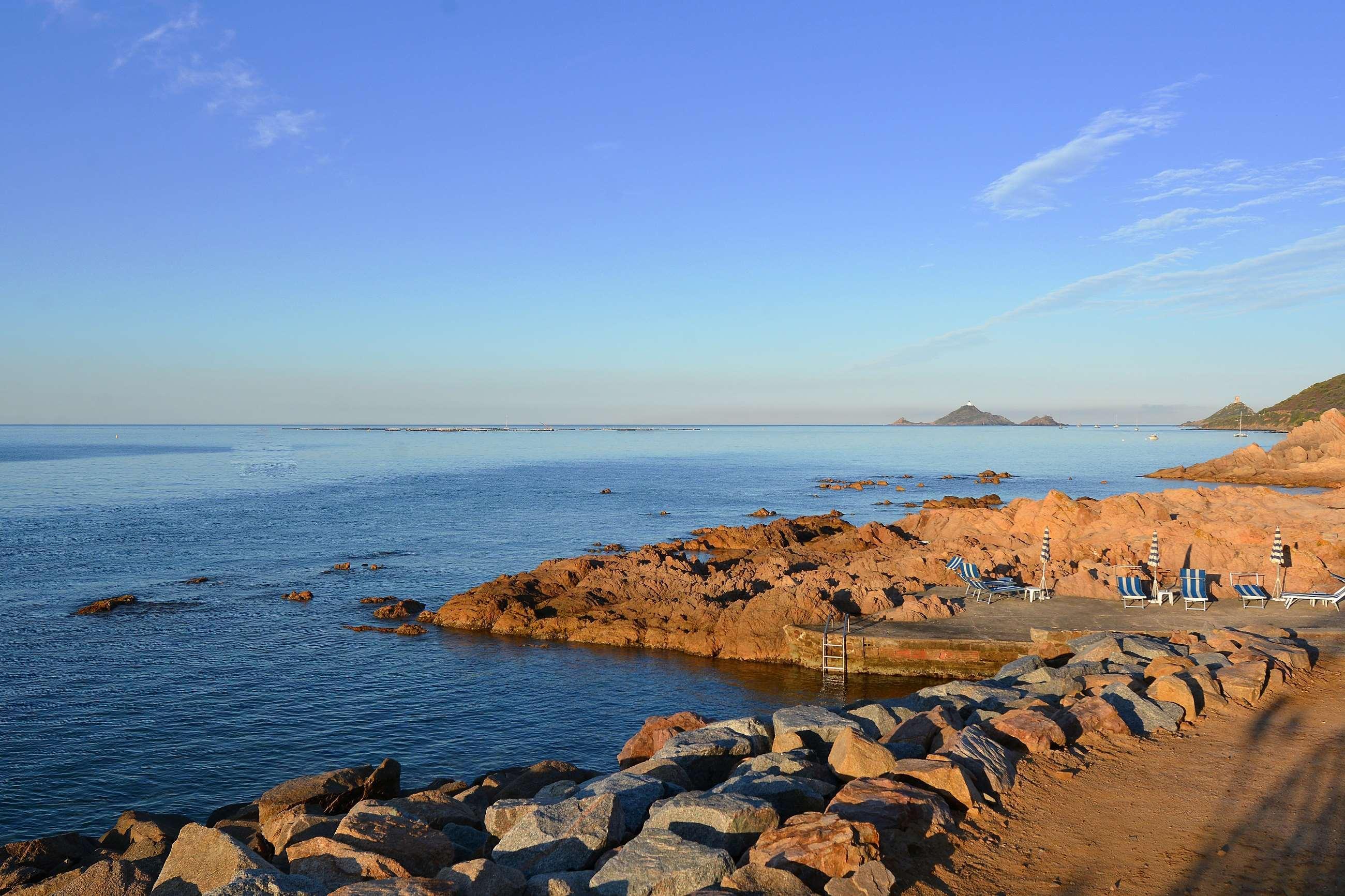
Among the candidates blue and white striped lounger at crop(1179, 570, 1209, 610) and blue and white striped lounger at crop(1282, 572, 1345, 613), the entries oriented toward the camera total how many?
1

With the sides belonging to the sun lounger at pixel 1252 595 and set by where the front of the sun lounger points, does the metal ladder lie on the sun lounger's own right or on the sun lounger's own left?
on the sun lounger's own right

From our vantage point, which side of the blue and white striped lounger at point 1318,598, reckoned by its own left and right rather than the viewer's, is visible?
left

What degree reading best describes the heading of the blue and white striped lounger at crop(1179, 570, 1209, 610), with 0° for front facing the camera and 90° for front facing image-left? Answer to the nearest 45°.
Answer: approximately 0°

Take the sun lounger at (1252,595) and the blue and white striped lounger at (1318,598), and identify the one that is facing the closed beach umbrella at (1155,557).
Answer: the blue and white striped lounger

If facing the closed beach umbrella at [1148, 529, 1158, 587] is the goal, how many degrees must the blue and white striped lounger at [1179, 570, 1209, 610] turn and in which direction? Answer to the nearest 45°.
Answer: approximately 135° to its right

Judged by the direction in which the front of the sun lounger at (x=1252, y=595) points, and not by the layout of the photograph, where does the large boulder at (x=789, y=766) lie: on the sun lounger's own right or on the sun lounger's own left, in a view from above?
on the sun lounger's own right

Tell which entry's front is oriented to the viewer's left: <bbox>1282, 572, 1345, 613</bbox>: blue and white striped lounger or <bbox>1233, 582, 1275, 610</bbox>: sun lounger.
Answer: the blue and white striped lounger
